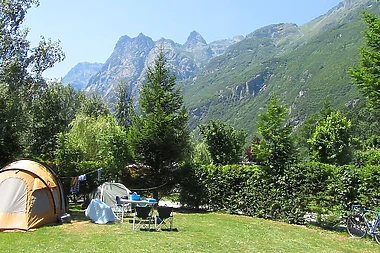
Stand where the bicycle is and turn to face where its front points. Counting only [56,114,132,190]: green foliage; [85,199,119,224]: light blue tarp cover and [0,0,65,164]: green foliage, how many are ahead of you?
3

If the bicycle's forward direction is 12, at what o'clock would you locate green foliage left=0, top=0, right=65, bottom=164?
The green foliage is roughly at 12 o'clock from the bicycle.

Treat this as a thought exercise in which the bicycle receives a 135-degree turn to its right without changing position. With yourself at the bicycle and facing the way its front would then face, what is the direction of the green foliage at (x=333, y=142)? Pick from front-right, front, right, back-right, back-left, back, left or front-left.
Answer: front-left

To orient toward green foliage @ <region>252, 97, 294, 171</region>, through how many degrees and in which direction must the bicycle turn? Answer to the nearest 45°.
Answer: approximately 45° to its right

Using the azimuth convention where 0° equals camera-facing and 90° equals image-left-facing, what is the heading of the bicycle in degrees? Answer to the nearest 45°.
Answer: approximately 90°

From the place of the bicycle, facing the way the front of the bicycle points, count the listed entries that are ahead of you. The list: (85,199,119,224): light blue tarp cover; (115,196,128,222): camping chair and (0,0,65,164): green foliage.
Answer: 3
